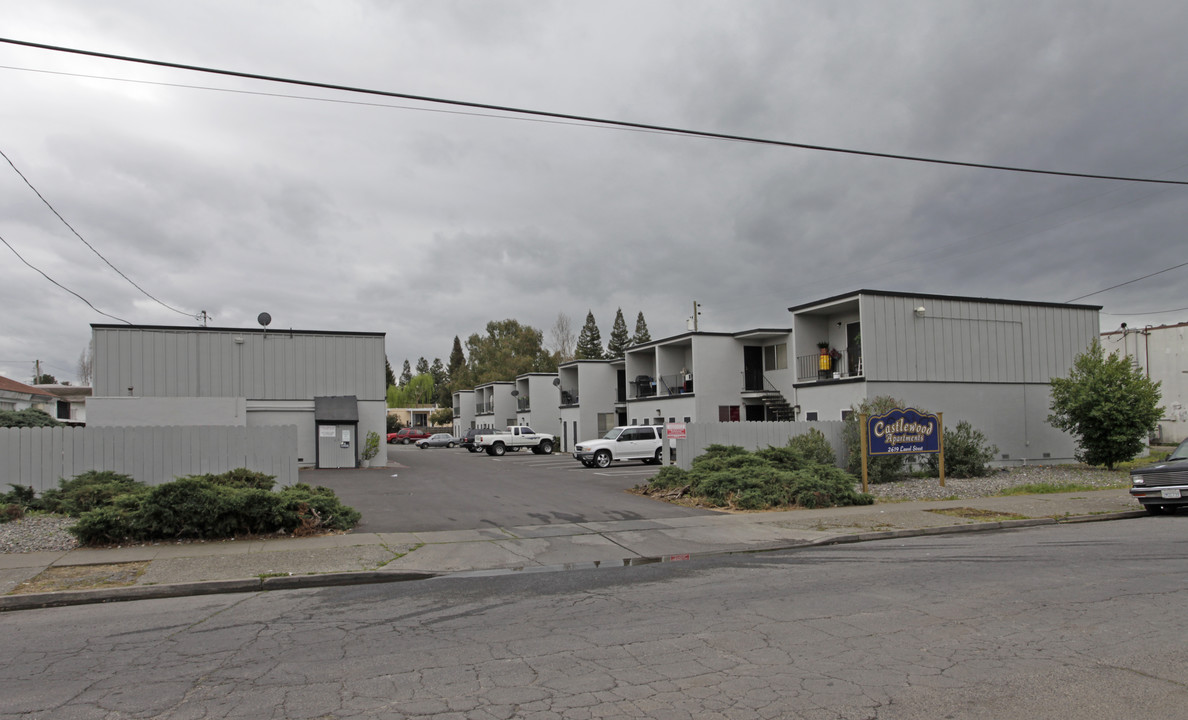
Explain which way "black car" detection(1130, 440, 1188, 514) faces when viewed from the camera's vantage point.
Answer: facing the viewer and to the left of the viewer

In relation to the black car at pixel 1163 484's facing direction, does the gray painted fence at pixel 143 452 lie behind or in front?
in front

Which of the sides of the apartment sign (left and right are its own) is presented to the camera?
front

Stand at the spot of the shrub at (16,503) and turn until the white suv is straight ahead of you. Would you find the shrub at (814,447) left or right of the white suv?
right

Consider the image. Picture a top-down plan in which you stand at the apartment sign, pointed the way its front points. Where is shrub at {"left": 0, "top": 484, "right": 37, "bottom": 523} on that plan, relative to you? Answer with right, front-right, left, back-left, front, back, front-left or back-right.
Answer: front-right

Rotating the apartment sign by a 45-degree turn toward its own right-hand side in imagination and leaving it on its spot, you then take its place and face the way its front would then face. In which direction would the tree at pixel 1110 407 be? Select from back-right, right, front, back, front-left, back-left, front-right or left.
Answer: back

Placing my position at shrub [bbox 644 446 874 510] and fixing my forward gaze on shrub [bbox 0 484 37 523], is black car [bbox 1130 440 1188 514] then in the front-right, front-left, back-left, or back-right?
back-left

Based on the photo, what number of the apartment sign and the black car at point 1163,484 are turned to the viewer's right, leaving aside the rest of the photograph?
0

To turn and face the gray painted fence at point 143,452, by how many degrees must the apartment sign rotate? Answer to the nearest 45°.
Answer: approximately 45° to its right

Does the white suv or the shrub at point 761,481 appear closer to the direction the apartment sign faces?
the shrub

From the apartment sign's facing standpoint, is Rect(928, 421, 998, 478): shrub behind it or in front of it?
behind
